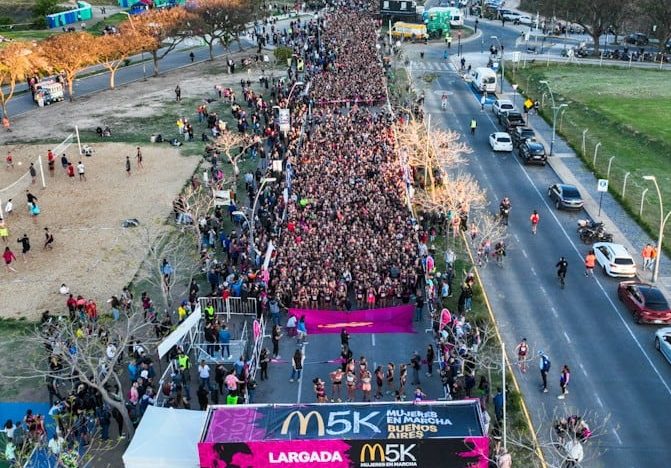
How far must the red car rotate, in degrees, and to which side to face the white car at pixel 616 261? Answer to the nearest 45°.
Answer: approximately 45° to its right

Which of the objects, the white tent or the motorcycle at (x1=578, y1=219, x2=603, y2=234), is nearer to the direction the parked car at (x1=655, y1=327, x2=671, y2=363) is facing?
the motorcycle

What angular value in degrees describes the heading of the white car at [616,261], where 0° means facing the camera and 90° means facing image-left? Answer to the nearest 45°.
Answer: approximately 135°

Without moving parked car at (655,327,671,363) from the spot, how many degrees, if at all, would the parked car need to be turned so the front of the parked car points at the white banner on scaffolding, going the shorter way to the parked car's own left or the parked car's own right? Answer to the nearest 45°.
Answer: approximately 90° to the parked car's own left

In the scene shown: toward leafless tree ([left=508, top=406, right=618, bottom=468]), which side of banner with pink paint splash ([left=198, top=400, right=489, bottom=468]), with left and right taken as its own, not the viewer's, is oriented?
left

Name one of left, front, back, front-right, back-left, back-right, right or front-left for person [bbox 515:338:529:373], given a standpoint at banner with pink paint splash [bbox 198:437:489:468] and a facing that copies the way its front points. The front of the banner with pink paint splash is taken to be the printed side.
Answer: back-left

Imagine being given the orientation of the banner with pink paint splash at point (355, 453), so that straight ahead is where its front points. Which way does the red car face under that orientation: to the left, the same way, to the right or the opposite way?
the opposite way

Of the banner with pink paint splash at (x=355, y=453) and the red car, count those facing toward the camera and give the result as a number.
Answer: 1

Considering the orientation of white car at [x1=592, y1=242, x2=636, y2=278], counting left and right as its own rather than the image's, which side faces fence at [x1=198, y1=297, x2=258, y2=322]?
left

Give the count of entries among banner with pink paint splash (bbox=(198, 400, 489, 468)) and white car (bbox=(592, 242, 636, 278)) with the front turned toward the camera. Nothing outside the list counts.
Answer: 1
